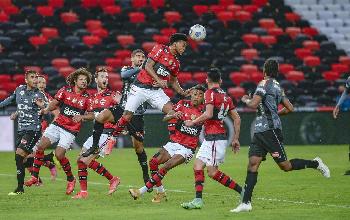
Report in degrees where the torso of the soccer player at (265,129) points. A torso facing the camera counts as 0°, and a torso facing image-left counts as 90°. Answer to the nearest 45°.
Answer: approximately 135°

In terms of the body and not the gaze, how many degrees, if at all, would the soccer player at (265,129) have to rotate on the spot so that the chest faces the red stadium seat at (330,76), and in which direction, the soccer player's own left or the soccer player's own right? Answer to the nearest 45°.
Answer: approximately 45° to the soccer player's own right

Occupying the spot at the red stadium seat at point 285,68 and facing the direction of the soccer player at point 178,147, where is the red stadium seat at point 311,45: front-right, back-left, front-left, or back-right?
back-left

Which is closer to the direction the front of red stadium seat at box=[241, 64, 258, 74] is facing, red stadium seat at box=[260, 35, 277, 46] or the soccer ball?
the soccer ball

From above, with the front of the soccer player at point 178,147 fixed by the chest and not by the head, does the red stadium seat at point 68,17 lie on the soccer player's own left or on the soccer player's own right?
on the soccer player's own right

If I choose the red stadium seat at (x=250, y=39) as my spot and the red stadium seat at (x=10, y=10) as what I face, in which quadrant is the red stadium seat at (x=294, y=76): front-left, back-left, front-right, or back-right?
back-left

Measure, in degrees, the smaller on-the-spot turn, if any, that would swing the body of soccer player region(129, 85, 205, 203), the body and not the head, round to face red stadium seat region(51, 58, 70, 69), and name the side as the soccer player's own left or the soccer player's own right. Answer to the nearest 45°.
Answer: approximately 135° to the soccer player's own right
